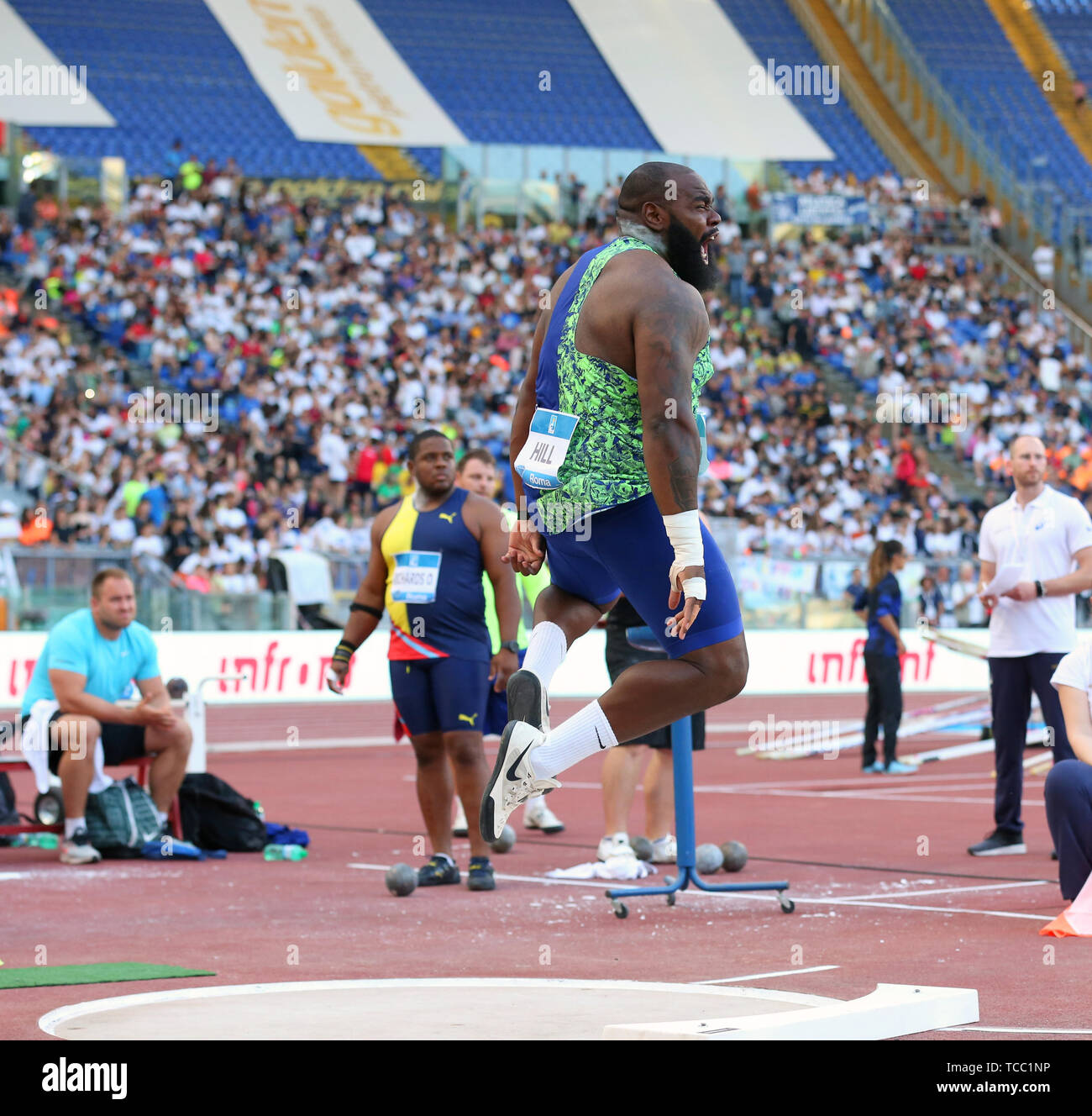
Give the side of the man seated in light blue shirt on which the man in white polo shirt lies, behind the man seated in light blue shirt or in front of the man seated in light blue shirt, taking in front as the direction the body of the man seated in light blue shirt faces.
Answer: in front

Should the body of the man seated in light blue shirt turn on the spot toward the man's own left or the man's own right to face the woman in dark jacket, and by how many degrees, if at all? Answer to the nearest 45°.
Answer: approximately 90° to the man's own left

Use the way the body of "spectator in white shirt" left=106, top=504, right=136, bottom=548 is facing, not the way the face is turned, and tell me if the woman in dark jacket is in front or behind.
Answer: in front

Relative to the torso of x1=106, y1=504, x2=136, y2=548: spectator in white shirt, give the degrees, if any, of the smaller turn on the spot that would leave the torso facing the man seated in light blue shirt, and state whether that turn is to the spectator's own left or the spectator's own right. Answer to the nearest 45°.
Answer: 0° — they already face them

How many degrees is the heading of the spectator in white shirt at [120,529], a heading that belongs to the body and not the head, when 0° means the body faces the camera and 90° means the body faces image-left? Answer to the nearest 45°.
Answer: approximately 0°

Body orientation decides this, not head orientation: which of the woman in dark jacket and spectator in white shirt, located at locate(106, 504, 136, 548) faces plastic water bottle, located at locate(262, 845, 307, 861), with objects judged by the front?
the spectator in white shirt

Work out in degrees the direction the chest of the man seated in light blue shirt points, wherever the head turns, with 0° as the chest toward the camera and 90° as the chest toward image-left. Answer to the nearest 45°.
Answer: approximately 315°

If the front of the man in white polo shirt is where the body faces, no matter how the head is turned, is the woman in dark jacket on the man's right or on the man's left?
on the man's right

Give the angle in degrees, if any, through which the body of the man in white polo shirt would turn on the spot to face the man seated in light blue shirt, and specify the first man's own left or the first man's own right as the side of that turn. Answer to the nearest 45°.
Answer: approximately 45° to the first man's own right

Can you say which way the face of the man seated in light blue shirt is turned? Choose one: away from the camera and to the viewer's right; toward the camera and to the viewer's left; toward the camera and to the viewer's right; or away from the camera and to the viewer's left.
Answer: toward the camera and to the viewer's right

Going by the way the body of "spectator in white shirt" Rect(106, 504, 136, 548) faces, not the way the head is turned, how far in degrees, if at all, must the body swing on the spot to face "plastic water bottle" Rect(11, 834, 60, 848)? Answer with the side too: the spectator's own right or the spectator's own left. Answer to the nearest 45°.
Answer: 0° — they already face it

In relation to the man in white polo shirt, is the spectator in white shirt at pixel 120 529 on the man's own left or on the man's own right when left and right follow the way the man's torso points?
on the man's own right
